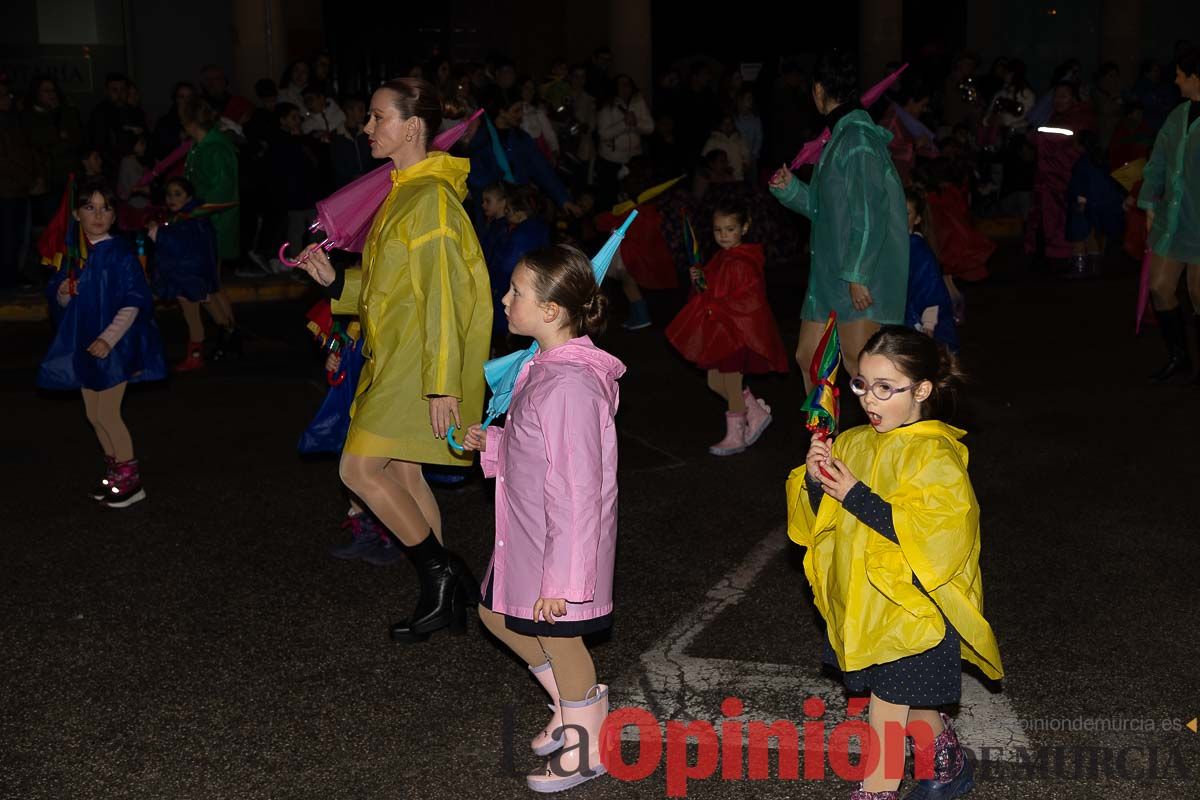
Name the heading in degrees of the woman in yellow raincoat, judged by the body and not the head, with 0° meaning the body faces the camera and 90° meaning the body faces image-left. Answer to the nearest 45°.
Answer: approximately 90°

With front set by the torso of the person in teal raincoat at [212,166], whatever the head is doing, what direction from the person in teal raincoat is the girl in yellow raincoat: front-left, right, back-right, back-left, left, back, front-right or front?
left

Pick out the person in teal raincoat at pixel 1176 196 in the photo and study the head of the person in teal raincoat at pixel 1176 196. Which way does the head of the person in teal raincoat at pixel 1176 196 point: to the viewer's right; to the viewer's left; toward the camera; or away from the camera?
to the viewer's left

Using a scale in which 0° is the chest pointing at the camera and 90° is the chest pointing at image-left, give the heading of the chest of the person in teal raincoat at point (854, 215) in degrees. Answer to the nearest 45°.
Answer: approximately 90°

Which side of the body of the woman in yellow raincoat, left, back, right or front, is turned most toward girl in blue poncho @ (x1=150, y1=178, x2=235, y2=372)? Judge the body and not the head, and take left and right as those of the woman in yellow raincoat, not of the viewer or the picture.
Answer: right

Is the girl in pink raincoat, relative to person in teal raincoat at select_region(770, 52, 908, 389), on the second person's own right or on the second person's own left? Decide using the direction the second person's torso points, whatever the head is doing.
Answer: on the second person's own left

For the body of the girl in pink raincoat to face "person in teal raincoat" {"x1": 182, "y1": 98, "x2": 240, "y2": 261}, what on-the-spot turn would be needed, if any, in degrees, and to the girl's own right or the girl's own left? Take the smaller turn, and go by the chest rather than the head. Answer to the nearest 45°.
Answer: approximately 90° to the girl's own right

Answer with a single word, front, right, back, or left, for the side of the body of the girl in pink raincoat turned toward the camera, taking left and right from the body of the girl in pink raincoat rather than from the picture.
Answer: left

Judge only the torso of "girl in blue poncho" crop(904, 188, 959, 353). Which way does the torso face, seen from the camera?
to the viewer's left
